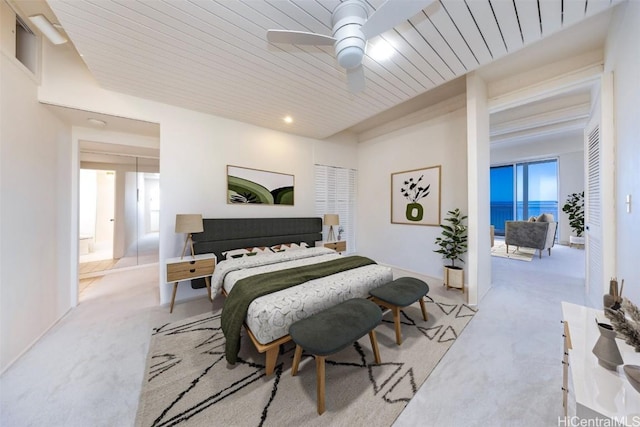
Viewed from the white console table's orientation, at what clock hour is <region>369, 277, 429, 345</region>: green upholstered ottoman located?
The green upholstered ottoman is roughly at 1 o'clock from the white console table.

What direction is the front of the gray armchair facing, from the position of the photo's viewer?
facing to the left of the viewer

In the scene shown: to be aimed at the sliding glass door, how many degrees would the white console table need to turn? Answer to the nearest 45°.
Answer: approximately 90° to its right

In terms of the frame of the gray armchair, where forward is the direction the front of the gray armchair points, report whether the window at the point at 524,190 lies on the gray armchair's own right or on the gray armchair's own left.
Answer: on the gray armchair's own right

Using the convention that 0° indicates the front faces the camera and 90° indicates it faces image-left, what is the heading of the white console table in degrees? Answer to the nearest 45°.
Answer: approximately 90°

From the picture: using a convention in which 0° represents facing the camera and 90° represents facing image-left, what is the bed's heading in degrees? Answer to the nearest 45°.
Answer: approximately 315°
